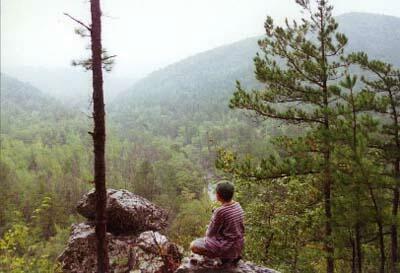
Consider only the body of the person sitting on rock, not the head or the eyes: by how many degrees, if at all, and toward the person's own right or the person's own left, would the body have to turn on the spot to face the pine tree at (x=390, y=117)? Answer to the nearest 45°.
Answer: approximately 90° to the person's own right

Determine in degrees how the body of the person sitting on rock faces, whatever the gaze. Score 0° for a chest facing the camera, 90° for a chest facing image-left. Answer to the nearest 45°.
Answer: approximately 135°

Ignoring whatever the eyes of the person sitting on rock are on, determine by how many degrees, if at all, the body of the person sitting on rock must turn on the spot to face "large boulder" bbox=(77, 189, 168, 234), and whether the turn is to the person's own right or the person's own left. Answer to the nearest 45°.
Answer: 0° — they already face it

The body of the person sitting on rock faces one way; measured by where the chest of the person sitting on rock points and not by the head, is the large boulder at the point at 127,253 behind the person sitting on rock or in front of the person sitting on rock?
in front
